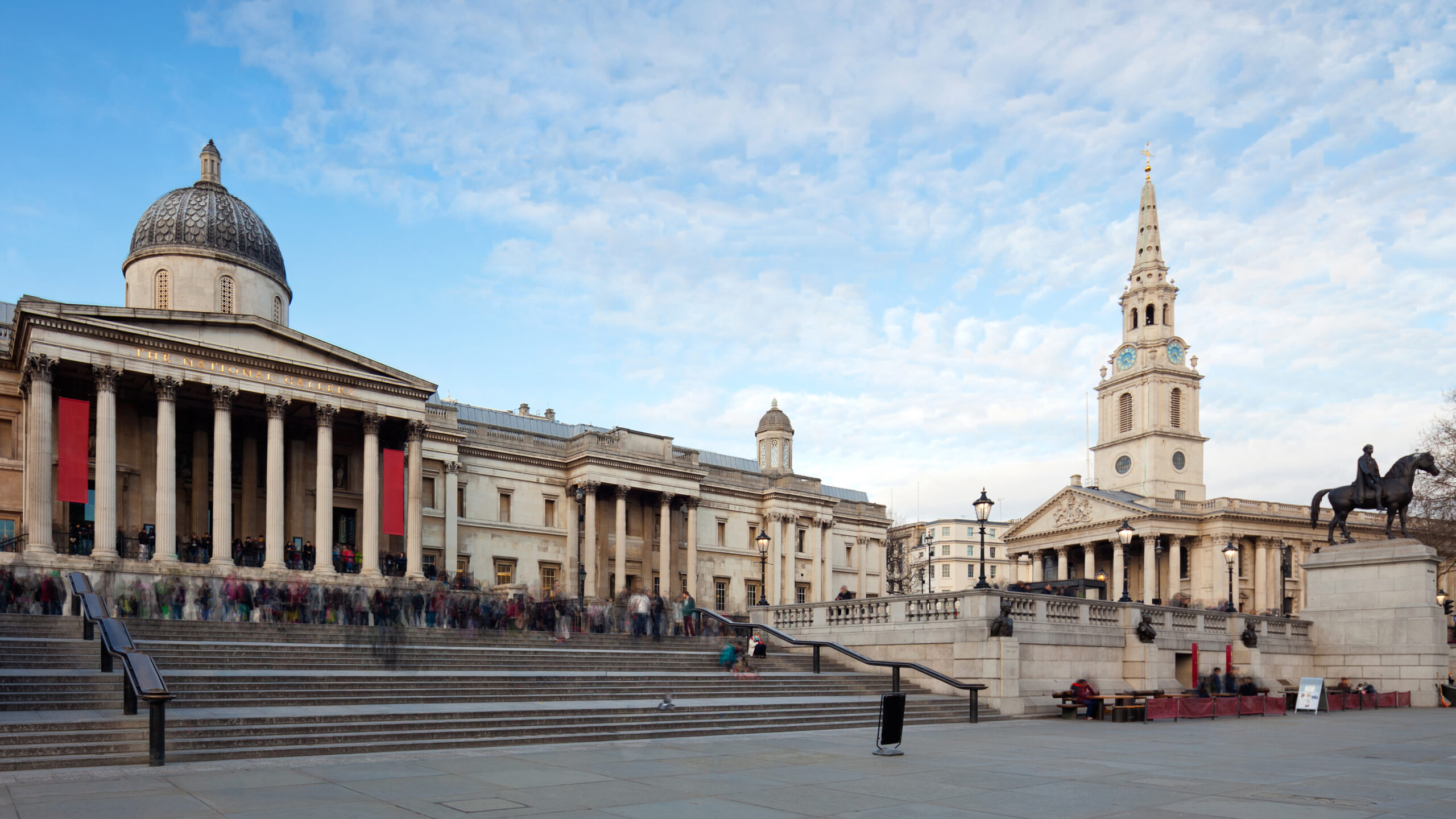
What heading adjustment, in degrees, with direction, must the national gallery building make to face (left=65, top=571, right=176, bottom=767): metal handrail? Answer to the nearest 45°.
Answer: approximately 45° to its right

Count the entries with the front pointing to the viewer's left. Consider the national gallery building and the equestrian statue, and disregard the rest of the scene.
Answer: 0

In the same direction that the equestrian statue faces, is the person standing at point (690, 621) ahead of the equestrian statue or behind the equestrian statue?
behind

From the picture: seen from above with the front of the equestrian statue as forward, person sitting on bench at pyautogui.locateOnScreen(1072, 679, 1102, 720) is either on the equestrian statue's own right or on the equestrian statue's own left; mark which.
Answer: on the equestrian statue's own right

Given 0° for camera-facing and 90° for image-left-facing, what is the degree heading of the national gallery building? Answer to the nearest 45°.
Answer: approximately 315°

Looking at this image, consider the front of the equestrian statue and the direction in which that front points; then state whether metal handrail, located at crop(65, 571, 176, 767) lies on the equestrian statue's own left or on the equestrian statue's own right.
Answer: on the equestrian statue's own right

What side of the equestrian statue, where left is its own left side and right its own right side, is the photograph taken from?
right

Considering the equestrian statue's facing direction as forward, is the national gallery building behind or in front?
behind

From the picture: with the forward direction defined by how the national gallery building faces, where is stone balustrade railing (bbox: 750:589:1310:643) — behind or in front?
in front

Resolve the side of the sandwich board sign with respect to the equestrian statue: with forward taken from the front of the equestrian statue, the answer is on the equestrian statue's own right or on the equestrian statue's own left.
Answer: on the equestrian statue's own right
